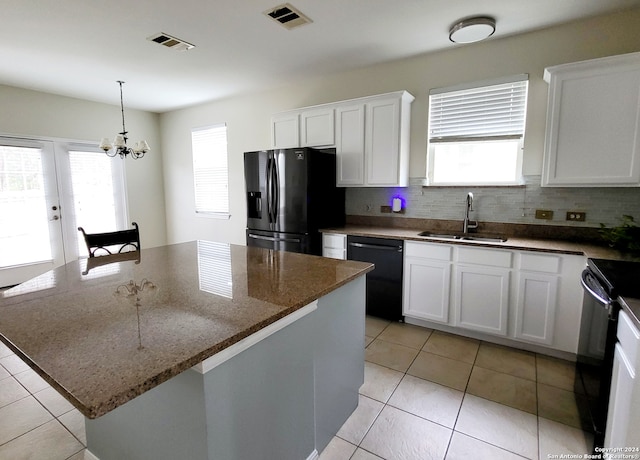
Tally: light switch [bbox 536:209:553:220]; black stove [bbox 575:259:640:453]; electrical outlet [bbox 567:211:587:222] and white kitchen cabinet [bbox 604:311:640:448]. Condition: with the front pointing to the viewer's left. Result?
2

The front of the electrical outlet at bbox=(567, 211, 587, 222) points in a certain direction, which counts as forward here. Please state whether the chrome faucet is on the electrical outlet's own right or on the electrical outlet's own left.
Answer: on the electrical outlet's own right

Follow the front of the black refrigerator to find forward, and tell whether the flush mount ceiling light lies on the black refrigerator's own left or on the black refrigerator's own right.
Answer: on the black refrigerator's own left

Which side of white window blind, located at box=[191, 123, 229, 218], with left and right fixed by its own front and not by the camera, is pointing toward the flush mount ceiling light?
left

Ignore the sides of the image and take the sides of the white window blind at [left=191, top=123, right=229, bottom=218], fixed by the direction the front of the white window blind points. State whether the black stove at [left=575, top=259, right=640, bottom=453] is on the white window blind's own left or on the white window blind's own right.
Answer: on the white window blind's own left

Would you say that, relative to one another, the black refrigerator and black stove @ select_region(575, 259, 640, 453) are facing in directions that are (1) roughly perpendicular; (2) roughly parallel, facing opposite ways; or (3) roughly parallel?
roughly perpendicular

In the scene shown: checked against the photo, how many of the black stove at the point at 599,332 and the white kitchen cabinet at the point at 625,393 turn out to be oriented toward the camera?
0

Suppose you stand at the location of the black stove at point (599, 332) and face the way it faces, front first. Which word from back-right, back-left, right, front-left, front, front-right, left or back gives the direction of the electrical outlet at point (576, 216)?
right

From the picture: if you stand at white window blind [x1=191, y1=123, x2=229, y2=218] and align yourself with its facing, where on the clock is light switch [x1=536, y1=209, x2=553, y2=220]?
The light switch is roughly at 9 o'clock from the white window blind.

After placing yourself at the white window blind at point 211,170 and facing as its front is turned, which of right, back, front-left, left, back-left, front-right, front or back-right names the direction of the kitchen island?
front-left

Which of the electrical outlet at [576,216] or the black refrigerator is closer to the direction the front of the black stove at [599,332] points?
the black refrigerator

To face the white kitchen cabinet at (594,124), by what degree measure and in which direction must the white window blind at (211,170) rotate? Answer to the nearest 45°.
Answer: approximately 90° to its left
